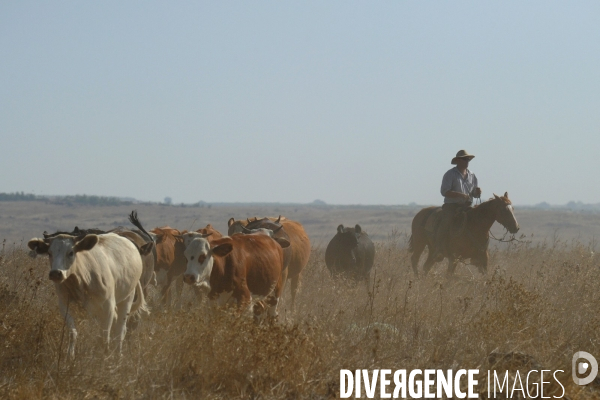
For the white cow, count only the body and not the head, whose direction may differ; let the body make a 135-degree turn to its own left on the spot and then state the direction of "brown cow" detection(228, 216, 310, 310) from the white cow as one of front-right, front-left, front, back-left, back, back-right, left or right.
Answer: front-left

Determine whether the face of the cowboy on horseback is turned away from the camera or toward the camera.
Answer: toward the camera

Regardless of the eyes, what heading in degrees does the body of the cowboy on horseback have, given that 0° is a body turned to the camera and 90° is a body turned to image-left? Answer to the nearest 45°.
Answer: approximately 315°

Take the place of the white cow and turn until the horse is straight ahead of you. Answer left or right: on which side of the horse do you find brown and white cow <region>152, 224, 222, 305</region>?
left

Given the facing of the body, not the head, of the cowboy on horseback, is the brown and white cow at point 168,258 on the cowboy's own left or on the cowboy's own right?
on the cowboy's own right
